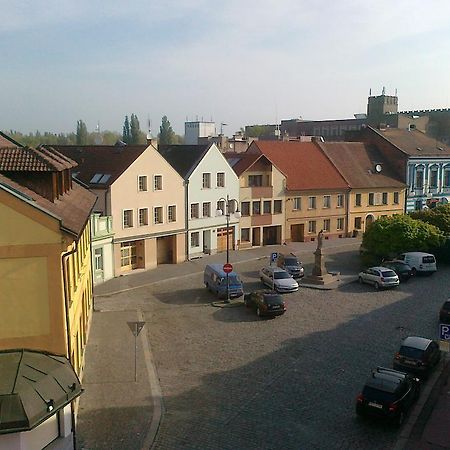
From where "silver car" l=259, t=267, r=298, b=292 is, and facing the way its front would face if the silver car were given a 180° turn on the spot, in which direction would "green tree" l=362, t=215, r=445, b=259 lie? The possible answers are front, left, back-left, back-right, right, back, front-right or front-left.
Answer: right

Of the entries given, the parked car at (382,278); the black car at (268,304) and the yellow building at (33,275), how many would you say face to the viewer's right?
1

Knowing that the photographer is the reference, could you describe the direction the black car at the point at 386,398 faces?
facing away from the viewer and to the right of the viewer

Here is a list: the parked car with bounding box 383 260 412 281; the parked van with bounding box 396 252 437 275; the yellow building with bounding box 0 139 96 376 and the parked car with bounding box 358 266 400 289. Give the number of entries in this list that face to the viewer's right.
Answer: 1

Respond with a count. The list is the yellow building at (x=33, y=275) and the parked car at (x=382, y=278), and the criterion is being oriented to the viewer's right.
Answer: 1

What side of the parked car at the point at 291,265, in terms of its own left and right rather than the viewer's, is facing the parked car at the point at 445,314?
front

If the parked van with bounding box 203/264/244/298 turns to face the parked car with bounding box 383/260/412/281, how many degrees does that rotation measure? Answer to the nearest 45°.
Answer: approximately 45° to its left

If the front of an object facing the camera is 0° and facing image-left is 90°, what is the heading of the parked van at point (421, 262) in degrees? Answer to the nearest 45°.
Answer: approximately 135°

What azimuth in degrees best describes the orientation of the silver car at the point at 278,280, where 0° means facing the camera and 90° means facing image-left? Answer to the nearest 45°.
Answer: approximately 315°

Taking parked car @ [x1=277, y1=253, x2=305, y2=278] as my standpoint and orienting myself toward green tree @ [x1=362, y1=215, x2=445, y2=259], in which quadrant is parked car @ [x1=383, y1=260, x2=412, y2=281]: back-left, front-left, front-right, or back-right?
front-right

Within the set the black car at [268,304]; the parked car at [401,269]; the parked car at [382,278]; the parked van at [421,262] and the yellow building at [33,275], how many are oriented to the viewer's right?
1

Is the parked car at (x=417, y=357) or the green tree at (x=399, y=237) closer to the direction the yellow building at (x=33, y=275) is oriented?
the parked car
